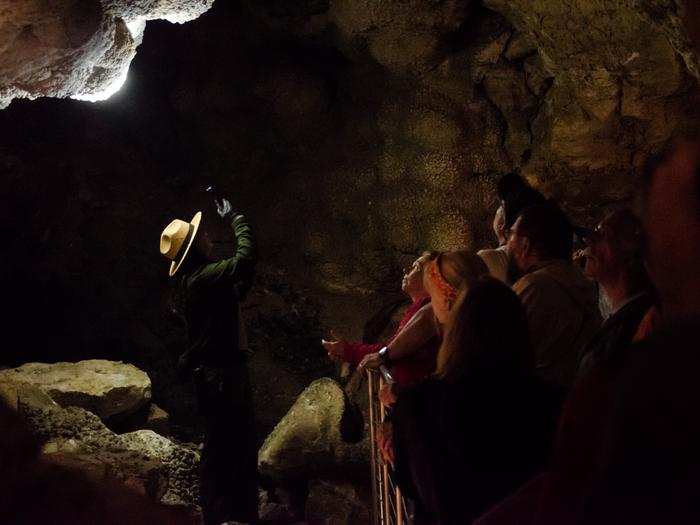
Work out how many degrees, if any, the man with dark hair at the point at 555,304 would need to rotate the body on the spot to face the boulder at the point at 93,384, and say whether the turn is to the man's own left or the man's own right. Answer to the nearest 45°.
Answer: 0° — they already face it

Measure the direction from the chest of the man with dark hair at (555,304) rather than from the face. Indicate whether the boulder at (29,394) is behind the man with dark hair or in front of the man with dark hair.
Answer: in front

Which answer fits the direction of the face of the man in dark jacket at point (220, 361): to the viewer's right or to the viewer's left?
to the viewer's right

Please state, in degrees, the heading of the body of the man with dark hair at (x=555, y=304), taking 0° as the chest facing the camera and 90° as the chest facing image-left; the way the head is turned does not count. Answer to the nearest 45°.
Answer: approximately 135°

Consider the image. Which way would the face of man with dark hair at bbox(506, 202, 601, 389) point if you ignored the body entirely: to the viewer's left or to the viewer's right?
to the viewer's left

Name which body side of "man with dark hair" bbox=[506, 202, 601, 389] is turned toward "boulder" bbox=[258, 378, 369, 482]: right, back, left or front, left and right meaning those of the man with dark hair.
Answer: front

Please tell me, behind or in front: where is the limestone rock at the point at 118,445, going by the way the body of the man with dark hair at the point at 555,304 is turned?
in front
